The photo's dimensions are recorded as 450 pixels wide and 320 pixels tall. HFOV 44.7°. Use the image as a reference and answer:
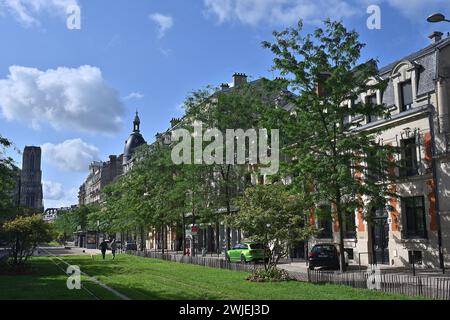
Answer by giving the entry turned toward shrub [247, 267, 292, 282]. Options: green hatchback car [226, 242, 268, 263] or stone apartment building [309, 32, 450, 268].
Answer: the stone apartment building

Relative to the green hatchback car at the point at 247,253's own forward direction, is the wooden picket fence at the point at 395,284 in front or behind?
behind

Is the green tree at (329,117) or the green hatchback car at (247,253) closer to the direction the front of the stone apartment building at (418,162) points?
the green tree

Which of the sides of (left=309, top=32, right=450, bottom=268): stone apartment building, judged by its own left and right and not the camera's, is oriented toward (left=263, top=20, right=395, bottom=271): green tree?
front

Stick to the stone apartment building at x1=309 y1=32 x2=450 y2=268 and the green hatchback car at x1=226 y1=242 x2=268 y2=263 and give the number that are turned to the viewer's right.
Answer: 0

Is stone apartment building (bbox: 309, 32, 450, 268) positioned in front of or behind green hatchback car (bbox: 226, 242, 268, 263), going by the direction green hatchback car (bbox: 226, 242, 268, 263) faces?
behind

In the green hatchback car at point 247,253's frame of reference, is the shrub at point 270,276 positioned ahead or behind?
behind

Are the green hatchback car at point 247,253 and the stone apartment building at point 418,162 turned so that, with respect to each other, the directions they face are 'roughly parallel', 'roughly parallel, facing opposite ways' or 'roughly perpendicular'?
roughly perpendicular

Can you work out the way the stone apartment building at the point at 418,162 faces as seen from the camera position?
facing the viewer and to the left of the viewer

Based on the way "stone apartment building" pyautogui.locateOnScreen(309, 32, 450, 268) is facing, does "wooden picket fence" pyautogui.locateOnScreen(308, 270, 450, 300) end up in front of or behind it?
in front

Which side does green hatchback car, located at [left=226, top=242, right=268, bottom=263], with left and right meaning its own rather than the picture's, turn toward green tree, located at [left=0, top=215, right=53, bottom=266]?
left

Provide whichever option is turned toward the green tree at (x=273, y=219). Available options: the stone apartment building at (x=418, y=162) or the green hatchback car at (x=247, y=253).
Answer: the stone apartment building

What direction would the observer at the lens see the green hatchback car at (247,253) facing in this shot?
facing away from the viewer and to the left of the viewer
